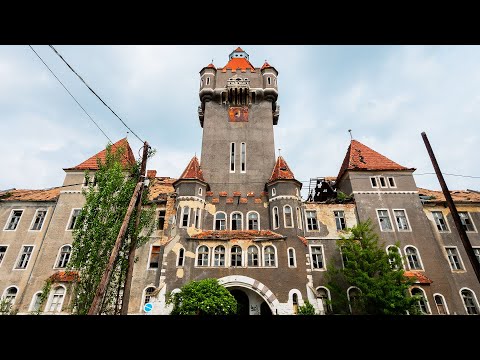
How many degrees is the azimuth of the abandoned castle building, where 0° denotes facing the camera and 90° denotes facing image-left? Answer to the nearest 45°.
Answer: approximately 0°

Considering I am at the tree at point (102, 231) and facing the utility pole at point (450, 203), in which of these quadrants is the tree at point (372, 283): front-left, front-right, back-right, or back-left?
front-left

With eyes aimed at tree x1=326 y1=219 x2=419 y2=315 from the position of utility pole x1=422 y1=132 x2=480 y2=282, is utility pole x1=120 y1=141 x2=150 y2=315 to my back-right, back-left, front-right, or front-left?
front-left

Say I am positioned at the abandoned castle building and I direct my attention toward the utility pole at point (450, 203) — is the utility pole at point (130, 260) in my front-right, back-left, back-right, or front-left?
front-right

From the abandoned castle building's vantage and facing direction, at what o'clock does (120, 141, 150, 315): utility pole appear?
The utility pole is roughly at 1 o'clock from the abandoned castle building.

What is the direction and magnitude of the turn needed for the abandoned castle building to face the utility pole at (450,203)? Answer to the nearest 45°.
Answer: approximately 45° to its left

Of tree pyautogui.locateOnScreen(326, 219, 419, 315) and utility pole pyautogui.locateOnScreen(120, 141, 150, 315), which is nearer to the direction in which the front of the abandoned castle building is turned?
the utility pole

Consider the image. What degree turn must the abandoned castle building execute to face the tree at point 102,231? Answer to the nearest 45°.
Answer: approximately 45° to its right

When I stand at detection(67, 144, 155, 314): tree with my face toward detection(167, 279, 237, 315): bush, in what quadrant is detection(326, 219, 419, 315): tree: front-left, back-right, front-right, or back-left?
front-right
